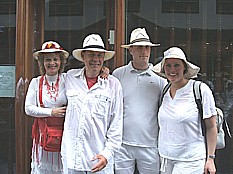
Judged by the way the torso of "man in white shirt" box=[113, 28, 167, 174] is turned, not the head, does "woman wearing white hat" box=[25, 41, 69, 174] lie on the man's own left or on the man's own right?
on the man's own right

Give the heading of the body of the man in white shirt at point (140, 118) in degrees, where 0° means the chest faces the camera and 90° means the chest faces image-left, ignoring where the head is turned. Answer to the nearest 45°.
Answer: approximately 0°

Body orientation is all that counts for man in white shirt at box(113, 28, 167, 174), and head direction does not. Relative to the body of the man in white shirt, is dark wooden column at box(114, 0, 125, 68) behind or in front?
behind

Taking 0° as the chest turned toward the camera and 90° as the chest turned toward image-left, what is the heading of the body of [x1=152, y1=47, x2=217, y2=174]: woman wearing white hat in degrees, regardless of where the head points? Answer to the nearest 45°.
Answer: approximately 45°

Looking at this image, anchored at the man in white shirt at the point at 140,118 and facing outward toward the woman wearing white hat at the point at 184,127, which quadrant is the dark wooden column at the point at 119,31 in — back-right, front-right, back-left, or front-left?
back-left

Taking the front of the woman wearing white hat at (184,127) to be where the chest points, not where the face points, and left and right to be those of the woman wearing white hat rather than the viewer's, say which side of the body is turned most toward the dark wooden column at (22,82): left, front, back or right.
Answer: right
